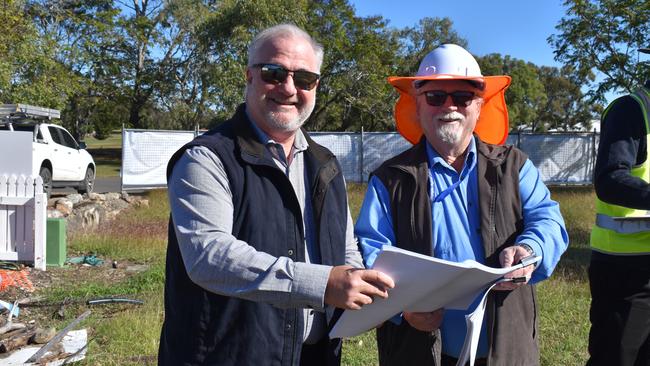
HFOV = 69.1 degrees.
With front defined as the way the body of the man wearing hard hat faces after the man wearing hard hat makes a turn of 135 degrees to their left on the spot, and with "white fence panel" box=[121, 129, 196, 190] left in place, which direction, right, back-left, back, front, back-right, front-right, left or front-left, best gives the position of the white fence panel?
left

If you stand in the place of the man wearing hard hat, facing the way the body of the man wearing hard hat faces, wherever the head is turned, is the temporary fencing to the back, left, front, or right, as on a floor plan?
back

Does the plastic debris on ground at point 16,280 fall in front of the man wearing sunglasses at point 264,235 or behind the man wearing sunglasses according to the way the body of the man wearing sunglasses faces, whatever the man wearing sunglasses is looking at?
behind

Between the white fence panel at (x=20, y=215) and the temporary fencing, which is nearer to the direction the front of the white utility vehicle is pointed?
the temporary fencing

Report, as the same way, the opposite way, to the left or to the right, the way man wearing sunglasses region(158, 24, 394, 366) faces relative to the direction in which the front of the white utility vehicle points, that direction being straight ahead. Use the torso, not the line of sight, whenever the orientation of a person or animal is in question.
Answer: to the right

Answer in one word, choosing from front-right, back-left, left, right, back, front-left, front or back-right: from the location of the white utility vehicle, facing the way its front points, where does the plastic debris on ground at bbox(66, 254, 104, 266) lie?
back-right

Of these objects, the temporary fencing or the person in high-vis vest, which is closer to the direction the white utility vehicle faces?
the temporary fencing

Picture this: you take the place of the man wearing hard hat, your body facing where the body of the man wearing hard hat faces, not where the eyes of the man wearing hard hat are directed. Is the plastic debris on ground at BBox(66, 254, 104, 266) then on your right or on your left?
on your right

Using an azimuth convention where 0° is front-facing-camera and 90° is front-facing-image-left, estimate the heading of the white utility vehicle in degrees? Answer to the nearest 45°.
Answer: approximately 225°

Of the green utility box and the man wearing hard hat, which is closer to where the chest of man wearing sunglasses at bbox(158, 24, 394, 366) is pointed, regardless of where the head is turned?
the man wearing hard hat

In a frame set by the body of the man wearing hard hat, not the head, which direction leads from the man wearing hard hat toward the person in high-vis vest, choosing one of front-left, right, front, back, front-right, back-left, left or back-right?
back-left

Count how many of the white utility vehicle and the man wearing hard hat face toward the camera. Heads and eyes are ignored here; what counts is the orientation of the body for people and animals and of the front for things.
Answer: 1

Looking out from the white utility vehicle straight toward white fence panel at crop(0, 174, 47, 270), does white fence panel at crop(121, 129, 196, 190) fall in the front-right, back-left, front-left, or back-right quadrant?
back-left

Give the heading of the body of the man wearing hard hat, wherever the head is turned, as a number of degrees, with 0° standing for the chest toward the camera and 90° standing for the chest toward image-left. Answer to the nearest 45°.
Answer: approximately 0°
